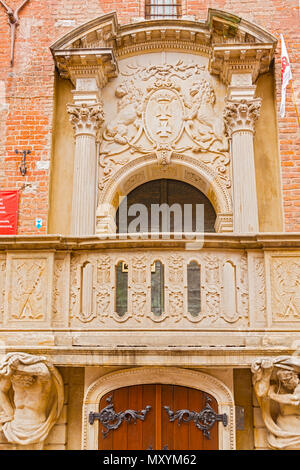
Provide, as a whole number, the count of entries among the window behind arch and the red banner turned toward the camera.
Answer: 2

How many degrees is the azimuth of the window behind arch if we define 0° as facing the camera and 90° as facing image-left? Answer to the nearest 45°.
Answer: approximately 0°

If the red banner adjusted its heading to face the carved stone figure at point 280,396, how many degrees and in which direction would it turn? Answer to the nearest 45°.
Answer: approximately 45° to its left

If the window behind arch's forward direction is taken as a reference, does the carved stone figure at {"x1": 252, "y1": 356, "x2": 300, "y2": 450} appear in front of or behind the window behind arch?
in front

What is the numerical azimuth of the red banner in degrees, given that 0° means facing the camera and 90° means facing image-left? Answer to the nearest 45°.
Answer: approximately 0°
